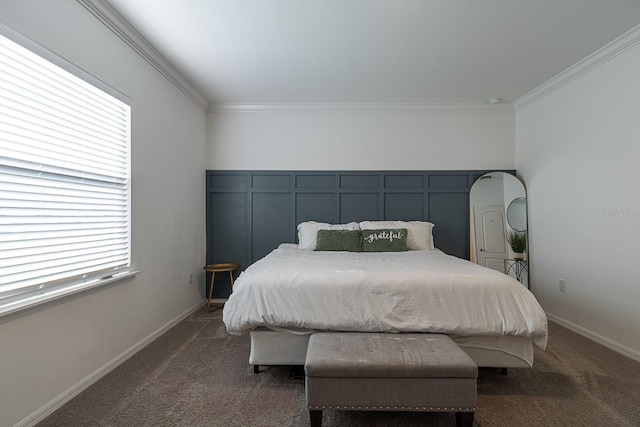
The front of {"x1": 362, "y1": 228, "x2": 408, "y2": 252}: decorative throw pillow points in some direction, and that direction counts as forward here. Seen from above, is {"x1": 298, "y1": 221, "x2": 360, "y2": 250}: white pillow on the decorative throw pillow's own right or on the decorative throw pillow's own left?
on the decorative throw pillow's own right

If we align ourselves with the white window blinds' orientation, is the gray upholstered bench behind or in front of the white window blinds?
in front

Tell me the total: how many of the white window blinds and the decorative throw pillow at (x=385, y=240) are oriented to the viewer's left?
0

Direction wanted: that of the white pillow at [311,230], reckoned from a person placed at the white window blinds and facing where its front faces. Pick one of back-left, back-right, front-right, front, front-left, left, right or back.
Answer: front-left

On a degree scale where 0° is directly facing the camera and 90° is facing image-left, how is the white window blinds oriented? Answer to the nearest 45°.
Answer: approximately 315°

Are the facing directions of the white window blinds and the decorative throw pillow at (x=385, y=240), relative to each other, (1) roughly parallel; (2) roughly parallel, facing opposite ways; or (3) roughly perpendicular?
roughly perpendicular

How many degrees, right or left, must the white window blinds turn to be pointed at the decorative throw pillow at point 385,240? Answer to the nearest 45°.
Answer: approximately 45° to its left
